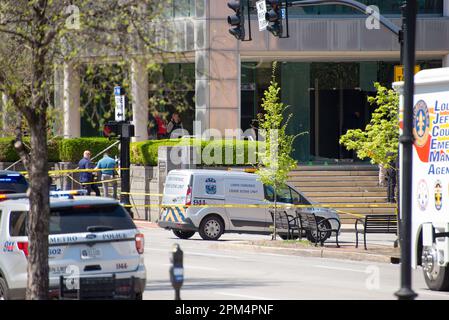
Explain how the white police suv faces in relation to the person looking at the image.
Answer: facing away from the viewer and to the left of the viewer

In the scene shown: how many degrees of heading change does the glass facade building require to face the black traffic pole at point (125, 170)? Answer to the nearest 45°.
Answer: approximately 45° to its right

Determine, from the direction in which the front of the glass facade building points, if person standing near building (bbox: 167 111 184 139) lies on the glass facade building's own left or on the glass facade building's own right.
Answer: on the glass facade building's own right

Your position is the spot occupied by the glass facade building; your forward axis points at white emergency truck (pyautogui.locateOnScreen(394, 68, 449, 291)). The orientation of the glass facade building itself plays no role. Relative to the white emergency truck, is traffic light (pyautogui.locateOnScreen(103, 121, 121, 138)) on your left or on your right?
right
